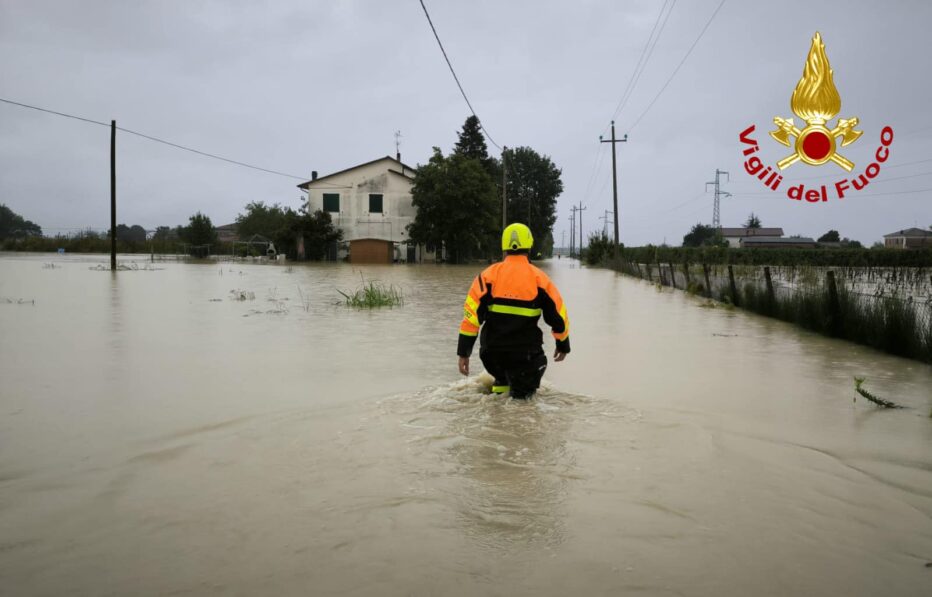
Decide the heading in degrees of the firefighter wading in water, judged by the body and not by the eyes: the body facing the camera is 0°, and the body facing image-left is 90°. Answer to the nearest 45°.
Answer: approximately 180°

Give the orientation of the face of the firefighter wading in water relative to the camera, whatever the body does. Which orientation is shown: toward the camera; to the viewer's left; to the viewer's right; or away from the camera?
away from the camera
